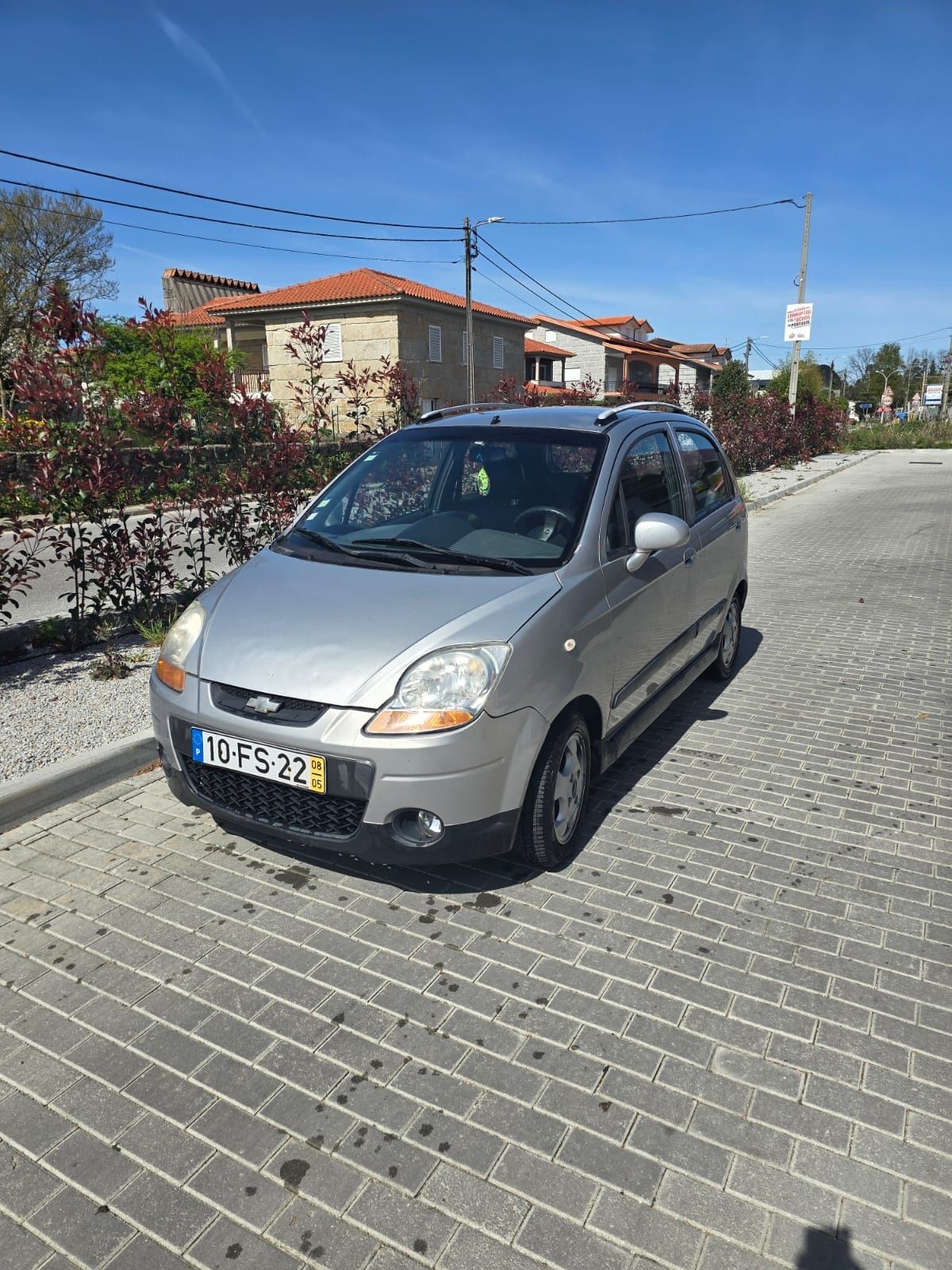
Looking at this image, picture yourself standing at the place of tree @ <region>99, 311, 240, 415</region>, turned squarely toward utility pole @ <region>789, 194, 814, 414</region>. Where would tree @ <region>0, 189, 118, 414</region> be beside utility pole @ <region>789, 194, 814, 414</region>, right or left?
left

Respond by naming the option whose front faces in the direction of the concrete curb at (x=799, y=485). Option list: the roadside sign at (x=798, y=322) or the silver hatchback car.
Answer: the roadside sign

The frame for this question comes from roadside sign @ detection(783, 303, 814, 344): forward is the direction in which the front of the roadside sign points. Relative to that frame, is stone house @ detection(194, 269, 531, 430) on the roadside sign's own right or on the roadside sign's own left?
on the roadside sign's own right

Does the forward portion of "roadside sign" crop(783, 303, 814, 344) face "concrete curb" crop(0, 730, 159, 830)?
yes

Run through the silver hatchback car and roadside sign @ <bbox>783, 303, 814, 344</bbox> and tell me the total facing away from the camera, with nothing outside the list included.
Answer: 0

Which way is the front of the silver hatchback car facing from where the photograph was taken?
facing the viewer and to the left of the viewer

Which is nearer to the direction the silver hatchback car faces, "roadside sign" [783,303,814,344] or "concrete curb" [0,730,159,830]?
the concrete curb

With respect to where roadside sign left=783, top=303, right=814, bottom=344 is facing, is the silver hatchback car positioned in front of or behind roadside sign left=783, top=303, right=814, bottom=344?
in front

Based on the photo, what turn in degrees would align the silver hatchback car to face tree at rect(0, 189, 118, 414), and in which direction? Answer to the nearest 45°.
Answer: approximately 90° to its right

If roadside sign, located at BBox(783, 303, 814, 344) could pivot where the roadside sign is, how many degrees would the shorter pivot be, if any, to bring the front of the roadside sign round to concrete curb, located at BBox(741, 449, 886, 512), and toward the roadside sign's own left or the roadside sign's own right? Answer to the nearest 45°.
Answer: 0° — it already faces it

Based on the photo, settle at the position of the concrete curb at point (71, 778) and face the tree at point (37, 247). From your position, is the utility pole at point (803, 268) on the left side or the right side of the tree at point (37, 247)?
right

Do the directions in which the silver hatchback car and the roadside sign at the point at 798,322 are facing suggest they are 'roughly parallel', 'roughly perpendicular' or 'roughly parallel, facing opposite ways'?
roughly parallel

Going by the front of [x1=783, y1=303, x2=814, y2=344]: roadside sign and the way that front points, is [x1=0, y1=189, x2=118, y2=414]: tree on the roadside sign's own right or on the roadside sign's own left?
on the roadside sign's own right

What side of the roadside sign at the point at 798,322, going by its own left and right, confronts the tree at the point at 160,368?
front

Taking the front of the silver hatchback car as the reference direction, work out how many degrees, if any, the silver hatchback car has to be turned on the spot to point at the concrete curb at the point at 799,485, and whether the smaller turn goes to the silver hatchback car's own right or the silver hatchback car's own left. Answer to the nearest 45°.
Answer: approximately 180°

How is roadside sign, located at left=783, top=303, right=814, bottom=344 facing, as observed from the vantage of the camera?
facing the viewer
